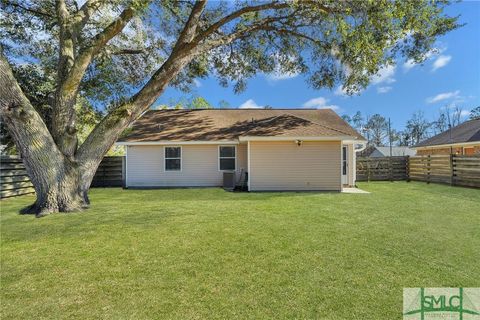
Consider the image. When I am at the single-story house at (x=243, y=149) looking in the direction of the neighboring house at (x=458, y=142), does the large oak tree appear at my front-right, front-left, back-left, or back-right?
back-right

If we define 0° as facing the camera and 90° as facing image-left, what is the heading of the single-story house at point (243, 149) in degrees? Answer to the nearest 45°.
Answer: approximately 180°

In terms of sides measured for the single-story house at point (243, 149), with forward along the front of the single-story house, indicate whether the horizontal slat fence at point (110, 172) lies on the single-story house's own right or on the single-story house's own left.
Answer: on the single-story house's own left

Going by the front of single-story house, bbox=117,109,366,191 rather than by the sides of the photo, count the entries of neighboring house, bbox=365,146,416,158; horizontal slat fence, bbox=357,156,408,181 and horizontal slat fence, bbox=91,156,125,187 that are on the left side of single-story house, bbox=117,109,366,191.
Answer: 1

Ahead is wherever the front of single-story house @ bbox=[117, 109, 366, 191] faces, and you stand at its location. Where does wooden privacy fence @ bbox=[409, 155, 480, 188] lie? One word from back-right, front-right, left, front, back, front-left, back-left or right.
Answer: right

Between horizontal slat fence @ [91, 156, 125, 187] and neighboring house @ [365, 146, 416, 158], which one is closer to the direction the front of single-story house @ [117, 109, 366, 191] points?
the neighboring house

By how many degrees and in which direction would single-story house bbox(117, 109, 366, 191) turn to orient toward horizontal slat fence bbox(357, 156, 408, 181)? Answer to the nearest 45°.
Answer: approximately 90° to its right

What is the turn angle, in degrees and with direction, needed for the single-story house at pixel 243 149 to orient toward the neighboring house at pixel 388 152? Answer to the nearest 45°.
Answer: approximately 45° to its right

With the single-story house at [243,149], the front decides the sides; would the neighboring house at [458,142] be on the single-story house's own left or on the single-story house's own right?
on the single-story house's own right

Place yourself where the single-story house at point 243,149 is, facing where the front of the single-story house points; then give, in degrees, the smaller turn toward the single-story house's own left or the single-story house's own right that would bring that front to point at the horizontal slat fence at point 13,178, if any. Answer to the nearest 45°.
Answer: approximately 90° to the single-story house's own left

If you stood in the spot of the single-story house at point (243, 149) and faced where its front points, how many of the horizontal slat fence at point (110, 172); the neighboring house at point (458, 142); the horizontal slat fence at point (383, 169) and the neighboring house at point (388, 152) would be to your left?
1

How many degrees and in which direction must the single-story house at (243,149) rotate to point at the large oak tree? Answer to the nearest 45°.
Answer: approximately 135° to its left
